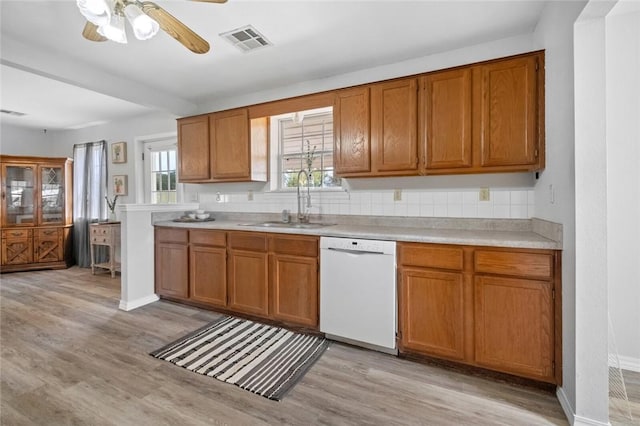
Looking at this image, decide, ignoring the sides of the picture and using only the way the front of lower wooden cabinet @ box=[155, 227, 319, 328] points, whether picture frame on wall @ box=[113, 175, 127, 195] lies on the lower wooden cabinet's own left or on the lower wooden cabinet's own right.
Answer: on the lower wooden cabinet's own right

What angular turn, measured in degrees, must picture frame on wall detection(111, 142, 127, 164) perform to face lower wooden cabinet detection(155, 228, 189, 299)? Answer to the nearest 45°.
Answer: approximately 45° to its left

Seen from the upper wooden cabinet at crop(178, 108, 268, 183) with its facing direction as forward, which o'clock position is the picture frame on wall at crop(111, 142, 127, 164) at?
The picture frame on wall is roughly at 3 o'clock from the upper wooden cabinet.

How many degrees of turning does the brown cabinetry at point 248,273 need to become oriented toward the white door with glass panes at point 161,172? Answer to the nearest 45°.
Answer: approximately 90° to its right

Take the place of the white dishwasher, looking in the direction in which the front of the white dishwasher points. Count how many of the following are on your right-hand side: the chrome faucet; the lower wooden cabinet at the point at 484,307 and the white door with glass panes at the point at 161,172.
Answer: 2

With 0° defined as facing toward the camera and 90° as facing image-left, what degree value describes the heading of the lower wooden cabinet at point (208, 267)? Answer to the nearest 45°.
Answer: approximately 45°

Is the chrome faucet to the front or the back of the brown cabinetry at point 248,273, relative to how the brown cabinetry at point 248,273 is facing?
to the back

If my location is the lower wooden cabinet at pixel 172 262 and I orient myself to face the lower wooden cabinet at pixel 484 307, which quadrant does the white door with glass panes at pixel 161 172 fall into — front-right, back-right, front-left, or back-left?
back-left
